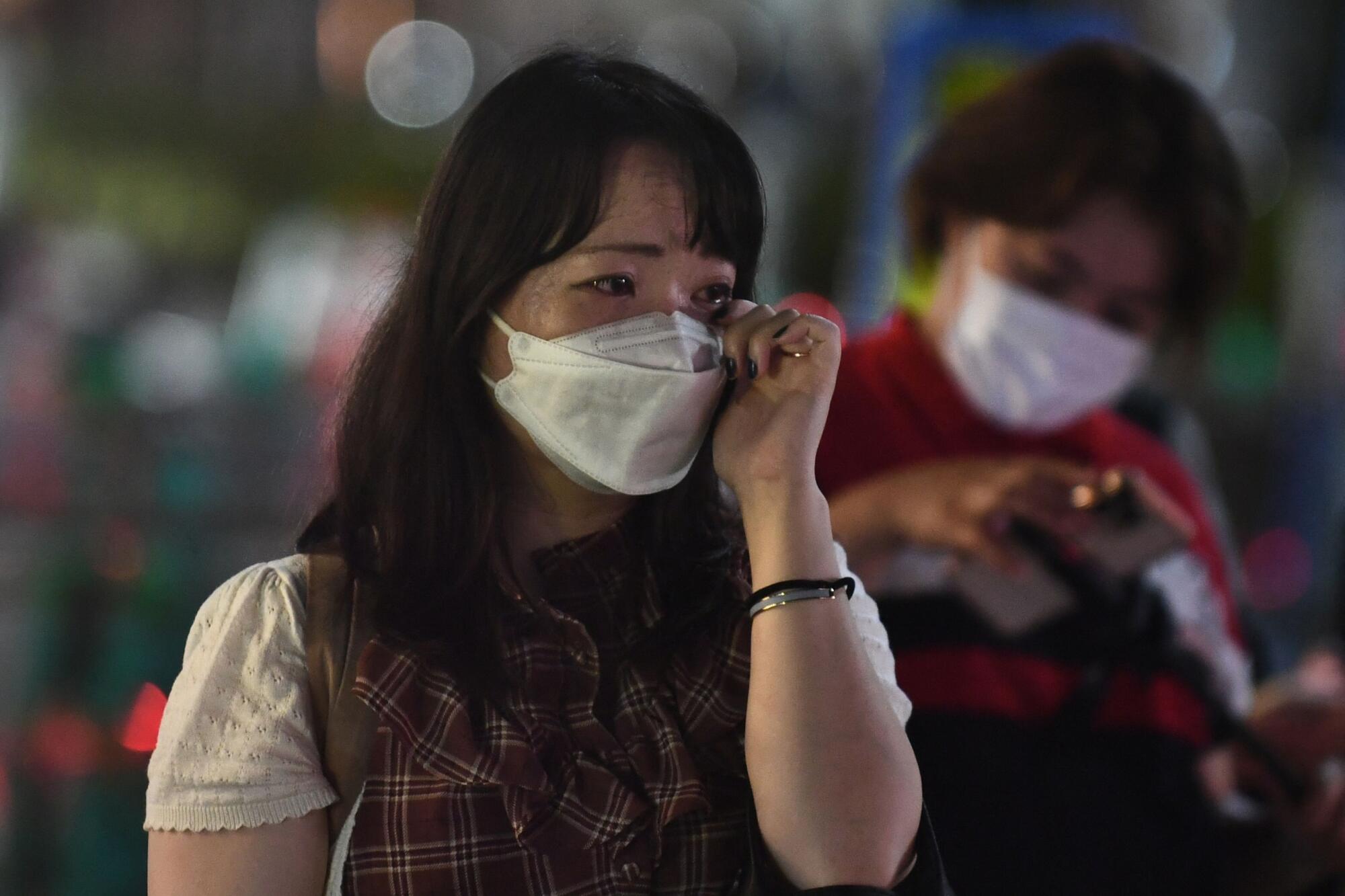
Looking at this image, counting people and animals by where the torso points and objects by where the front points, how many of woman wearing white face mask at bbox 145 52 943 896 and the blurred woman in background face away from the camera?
0

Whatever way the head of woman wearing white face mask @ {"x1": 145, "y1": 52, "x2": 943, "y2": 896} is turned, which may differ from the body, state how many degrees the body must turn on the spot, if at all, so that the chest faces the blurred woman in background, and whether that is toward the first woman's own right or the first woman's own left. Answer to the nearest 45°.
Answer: approximately 90° to the first woman's own left

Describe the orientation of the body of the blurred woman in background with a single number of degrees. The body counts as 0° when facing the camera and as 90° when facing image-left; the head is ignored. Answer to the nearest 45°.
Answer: approximately 0°

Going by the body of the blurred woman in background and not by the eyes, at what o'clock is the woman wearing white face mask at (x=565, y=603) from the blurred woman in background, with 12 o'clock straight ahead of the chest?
The woman wearing white face mask is roughly at 1 o'clock from the blurred woman in background.

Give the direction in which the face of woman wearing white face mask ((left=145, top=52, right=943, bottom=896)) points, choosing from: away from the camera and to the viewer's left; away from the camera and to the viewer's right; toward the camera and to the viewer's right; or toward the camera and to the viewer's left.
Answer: toward the camera and to the viewer's right
